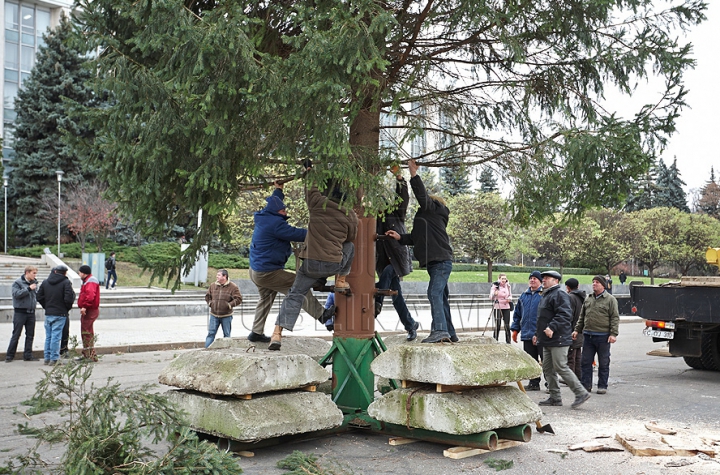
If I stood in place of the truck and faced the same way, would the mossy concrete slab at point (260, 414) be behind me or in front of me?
behind

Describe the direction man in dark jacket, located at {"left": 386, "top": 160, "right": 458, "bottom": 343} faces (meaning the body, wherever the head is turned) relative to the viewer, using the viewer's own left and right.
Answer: facing to the left of the viewer

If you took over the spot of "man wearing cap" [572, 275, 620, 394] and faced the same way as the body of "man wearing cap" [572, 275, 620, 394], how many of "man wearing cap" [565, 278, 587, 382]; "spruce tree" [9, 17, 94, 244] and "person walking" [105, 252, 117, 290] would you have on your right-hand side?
3

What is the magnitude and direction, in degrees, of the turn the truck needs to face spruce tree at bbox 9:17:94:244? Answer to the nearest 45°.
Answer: approximately 90° to its left

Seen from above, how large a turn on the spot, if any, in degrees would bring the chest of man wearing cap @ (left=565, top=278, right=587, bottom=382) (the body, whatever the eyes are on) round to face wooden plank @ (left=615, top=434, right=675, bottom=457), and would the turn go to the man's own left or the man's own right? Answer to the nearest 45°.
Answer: approximately 90° to the man's own left

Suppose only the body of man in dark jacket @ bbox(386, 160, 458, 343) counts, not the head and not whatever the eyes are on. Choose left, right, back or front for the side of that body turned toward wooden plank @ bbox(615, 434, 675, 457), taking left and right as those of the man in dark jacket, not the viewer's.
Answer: back

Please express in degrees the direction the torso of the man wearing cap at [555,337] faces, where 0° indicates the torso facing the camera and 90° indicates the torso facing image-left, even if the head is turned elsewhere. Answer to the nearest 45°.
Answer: approximately 90°

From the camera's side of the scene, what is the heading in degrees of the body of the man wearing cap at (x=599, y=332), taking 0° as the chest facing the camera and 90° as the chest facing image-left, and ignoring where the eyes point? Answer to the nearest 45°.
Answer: approximately 45°
